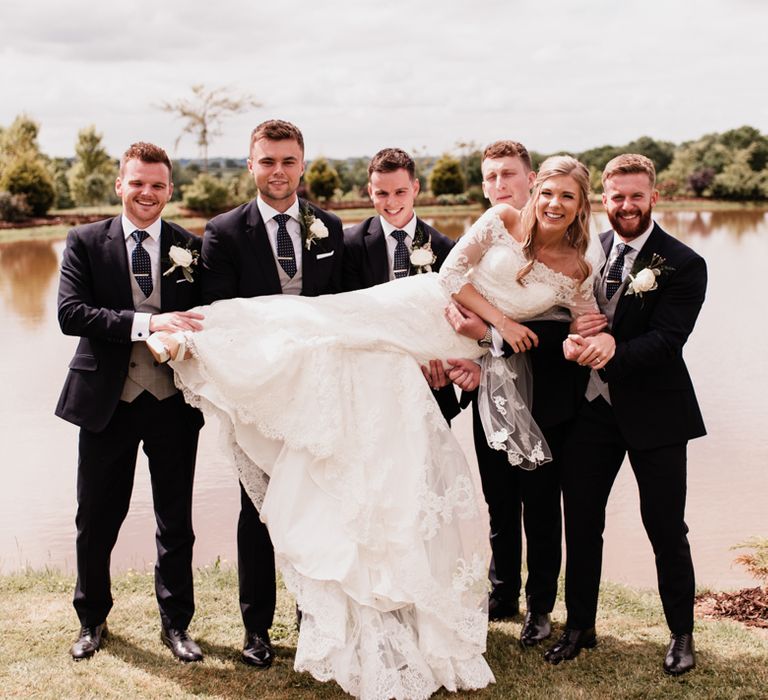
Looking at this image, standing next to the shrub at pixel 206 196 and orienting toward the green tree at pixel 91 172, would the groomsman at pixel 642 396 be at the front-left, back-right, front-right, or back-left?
back-left

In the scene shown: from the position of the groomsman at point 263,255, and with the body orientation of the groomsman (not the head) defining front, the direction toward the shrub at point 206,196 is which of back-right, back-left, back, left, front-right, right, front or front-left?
back

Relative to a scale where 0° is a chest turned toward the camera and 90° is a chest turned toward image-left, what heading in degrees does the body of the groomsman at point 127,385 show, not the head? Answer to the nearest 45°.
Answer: approximately 0°

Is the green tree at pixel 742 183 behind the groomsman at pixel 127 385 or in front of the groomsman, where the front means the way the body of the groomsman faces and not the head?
behind

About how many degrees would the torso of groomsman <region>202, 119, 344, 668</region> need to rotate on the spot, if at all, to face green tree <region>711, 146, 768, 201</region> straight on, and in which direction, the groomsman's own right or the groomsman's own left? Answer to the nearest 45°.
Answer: approximately 135° to the groomsman's own left

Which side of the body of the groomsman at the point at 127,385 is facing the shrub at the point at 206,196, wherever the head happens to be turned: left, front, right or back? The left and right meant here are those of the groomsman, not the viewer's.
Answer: back

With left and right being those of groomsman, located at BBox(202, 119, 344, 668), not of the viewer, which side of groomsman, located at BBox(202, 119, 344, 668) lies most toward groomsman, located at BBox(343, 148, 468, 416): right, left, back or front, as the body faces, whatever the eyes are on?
left

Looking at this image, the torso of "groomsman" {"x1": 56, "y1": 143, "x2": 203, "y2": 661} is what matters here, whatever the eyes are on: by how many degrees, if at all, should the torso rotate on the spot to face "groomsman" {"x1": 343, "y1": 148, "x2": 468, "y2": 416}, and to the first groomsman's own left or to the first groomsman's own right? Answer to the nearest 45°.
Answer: approximately 90° to the first groomsman's own left
